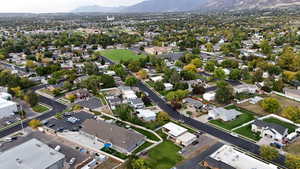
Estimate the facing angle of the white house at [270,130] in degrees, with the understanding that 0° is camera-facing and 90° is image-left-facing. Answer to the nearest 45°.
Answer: approximately 45°

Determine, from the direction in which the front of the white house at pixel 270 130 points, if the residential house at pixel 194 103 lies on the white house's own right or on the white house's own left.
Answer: on the white house's own right

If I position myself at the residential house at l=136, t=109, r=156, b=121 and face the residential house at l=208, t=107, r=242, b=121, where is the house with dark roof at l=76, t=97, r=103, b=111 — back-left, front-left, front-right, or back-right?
back-left

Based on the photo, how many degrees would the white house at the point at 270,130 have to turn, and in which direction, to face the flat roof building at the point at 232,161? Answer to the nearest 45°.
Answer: approximately 45° to its left

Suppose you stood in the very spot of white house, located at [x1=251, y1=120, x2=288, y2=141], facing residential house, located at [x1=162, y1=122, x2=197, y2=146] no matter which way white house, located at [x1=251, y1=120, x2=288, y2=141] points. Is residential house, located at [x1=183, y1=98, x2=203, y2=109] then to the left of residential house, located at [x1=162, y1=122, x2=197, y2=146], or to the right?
right

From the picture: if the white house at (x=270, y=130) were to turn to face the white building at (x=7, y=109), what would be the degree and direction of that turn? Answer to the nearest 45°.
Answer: approximately 45° to its right

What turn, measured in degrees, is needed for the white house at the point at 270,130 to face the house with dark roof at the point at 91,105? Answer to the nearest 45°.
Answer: approximately 45° to its right
